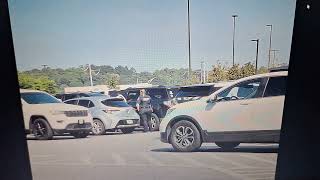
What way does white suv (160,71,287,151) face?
to the viewer's left

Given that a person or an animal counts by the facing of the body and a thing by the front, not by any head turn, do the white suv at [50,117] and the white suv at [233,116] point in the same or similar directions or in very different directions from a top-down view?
very different directions

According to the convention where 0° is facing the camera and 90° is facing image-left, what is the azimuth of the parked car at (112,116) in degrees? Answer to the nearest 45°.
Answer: approximately 135°

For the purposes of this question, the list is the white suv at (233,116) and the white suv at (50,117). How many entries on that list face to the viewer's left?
1
